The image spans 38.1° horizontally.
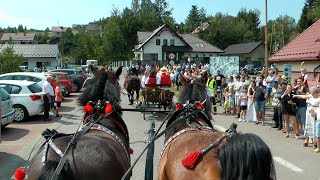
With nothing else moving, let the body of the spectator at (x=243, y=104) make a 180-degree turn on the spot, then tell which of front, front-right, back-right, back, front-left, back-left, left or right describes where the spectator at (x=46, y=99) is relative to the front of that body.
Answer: back-left

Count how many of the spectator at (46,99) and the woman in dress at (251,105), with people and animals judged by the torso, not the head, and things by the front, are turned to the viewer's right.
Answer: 1

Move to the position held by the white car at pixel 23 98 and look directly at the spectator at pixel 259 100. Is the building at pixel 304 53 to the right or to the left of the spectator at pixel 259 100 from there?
left

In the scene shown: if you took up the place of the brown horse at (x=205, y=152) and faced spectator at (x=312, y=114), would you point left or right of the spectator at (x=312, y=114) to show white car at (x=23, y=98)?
left

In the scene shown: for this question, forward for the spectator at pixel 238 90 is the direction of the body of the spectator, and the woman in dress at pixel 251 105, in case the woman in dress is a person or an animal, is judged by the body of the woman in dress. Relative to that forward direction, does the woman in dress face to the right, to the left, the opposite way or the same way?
the same way

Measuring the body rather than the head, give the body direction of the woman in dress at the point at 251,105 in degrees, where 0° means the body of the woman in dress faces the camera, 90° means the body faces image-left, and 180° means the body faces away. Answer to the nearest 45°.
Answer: approximately 45°

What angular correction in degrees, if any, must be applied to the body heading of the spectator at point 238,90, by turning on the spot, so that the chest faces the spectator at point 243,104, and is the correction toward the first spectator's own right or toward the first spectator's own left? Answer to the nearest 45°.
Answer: approximately 45° to the first spectator's own left

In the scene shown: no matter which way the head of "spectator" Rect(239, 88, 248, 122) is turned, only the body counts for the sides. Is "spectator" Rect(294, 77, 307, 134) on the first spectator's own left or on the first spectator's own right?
on the first spectator's own left

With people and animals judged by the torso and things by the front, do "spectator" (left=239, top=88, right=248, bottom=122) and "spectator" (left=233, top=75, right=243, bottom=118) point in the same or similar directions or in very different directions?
same or similar directions

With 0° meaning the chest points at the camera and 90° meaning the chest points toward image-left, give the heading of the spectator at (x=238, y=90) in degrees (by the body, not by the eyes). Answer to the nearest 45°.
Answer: approximately 45°

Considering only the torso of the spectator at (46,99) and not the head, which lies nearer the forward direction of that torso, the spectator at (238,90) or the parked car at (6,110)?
the spectator

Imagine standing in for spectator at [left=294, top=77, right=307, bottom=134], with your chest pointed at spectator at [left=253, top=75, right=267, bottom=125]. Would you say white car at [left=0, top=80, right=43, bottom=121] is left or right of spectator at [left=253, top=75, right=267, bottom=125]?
left

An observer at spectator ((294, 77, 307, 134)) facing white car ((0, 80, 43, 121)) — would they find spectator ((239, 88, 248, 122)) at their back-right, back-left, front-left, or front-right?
front-right
